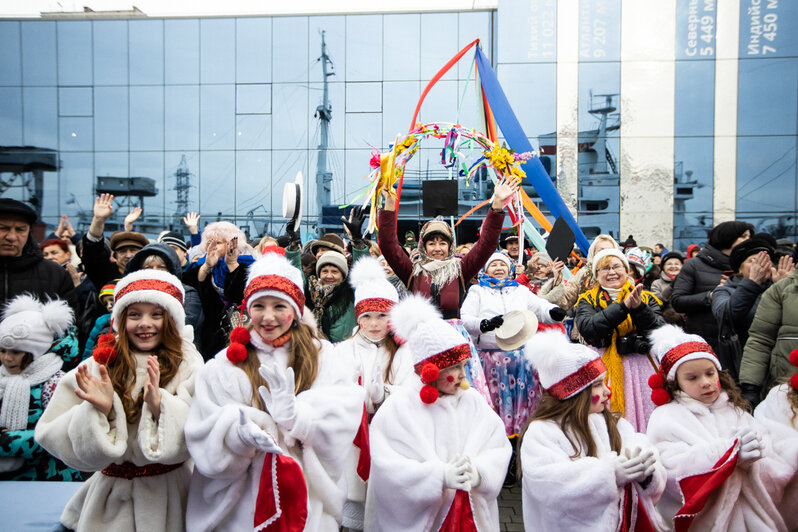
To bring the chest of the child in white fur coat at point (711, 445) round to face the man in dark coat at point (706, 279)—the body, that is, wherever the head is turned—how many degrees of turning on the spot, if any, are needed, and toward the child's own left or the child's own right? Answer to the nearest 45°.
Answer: approximately 135° to the child's own left

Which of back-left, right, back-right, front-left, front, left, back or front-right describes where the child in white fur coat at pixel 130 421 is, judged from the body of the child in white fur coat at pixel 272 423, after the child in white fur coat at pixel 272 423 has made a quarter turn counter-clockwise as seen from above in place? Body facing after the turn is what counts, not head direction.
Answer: back

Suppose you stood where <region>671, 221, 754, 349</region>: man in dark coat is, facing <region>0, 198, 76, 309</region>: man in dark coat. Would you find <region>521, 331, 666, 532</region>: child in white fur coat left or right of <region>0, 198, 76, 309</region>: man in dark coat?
left

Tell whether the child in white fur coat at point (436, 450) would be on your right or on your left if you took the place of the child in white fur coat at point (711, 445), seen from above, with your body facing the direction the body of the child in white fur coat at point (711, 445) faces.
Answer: on your right

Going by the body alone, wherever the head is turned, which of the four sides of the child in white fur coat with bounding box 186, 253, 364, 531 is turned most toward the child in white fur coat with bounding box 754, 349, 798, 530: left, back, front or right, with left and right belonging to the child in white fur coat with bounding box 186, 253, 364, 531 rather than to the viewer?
left

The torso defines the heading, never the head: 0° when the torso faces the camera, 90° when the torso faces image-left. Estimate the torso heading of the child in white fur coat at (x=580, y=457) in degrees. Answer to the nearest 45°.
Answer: approximately 315°

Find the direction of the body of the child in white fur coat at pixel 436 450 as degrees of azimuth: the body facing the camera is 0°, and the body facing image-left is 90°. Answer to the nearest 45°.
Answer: approximately 315°

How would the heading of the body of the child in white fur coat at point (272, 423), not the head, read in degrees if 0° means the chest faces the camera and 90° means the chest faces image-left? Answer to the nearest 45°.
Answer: approximately 0°

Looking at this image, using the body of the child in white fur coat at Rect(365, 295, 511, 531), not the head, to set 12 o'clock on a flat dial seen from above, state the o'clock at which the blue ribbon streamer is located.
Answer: The blue ribbon streamer is roughly at 8 o'clock from the child in white fur coat.

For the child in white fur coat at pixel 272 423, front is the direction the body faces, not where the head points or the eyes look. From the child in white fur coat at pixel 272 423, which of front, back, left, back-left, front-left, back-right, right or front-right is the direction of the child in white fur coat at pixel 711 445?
left

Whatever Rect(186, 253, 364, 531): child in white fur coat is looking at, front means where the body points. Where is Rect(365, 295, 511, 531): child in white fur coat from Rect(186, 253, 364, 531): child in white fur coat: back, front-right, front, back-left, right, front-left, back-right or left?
left

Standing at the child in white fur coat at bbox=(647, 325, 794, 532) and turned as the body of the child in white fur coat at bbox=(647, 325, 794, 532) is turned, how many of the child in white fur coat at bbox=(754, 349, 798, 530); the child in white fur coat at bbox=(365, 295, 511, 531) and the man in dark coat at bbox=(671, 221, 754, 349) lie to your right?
1

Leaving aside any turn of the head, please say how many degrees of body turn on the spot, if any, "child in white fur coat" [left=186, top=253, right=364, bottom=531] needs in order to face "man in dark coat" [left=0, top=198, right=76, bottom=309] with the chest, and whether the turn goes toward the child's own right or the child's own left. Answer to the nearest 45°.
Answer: approximately 135° to the child's own right
